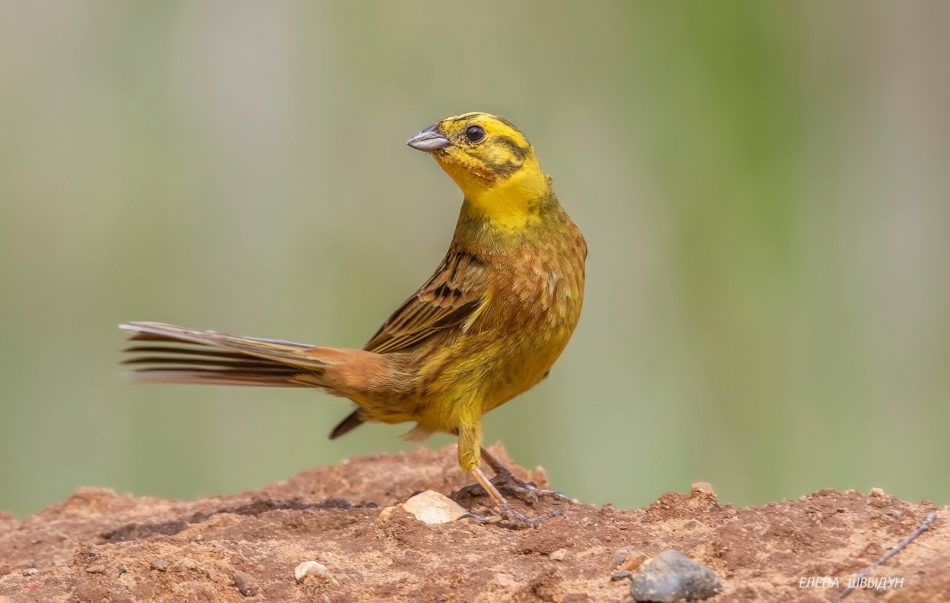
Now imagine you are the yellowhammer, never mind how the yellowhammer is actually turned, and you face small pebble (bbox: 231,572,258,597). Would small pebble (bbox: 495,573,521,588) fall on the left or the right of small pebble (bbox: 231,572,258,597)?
left

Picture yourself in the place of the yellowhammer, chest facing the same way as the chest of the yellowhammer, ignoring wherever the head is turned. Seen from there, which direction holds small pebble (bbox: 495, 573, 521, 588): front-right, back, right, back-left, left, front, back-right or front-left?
right

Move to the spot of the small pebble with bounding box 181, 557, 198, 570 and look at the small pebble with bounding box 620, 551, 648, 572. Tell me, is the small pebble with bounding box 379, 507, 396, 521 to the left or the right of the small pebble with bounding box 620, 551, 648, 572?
left

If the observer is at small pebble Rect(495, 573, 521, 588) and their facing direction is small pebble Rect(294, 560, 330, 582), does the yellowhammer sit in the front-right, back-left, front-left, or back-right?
front-right

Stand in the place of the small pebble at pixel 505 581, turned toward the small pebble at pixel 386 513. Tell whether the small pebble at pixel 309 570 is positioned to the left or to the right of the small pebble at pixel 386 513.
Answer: left

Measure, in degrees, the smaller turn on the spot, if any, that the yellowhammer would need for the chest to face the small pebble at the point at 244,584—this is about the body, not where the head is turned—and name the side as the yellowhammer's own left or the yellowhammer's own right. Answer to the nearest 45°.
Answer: approximately 135° to the yellowhammer's own right

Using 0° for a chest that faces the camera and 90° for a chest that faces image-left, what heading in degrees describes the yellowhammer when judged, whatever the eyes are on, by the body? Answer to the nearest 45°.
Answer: approximately 270°
